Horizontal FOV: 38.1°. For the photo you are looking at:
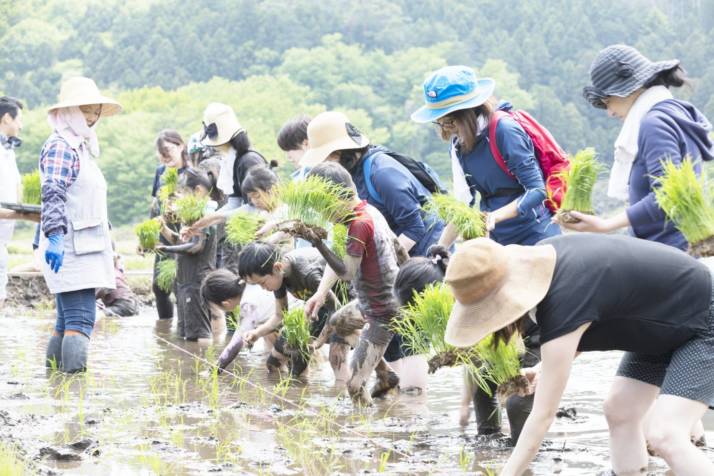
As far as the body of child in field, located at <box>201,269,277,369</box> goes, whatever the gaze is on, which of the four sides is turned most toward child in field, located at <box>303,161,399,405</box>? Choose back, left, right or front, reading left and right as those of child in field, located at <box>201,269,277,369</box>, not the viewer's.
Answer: left

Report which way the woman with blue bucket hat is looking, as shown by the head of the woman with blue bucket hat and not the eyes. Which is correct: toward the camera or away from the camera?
toward the camera

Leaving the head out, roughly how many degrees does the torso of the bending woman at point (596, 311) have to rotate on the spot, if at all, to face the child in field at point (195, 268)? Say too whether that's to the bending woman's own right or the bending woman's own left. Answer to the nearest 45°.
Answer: approximately 45° to the bending woman's own right

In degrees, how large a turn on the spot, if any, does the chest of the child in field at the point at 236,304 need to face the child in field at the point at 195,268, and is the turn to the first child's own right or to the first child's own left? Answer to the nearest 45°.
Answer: approximately 90° to the first child's own right

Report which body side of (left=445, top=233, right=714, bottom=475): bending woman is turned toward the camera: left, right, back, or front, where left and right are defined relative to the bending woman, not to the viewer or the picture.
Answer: left

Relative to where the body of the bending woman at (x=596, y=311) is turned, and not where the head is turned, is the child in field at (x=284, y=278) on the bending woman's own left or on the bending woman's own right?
on the bending woman's own right

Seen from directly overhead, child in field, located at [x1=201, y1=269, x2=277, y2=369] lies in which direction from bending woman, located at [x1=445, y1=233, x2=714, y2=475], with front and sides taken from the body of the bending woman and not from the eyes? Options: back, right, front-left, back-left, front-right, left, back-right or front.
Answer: front-right

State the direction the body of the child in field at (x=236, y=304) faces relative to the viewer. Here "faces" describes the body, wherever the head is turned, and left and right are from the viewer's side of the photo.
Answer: facing to the left of the viewer

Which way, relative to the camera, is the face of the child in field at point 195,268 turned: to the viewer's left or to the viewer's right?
to the viewer's left

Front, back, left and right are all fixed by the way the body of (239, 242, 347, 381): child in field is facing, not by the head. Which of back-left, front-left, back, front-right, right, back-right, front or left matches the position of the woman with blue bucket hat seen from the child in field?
back-left

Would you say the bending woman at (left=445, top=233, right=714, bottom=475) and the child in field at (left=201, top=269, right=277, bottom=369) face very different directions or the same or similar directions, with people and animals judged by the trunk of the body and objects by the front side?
same or similar directions

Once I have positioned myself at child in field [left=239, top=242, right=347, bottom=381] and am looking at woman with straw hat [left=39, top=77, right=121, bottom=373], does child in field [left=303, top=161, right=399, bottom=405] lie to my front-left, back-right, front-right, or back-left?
back-left

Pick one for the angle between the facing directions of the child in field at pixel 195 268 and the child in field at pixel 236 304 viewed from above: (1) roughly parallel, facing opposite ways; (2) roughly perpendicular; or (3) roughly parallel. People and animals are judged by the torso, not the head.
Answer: roughly parallel
